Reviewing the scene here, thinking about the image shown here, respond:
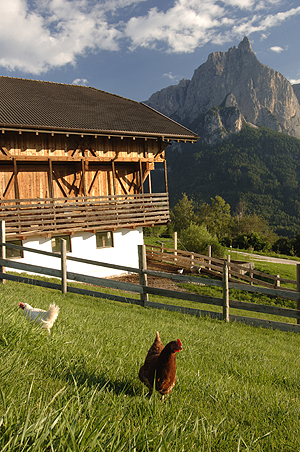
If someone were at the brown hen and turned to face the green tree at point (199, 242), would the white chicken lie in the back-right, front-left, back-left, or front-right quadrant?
front-left

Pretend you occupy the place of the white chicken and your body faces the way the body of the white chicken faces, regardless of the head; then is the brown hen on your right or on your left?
on your left

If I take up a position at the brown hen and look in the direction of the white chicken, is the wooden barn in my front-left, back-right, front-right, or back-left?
front-right

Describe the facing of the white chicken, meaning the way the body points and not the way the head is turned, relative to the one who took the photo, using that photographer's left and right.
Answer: facing to the left of the viewer

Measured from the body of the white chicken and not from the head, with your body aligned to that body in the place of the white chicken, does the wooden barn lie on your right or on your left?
on your right

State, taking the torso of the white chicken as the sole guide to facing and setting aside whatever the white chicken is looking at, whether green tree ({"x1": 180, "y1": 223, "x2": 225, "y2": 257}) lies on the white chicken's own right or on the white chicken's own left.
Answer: on the white chicken's own right

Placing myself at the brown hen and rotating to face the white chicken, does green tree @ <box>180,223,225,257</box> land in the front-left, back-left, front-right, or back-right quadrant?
front-right
